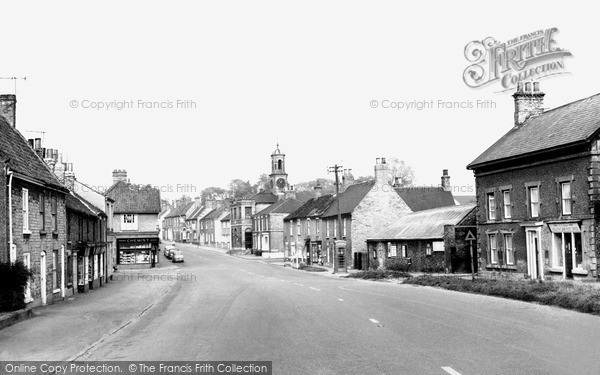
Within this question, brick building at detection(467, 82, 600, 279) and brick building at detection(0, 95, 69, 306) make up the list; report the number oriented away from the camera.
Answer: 0

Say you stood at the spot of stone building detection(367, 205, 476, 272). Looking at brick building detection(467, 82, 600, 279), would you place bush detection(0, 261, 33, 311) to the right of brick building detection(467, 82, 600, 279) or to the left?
right

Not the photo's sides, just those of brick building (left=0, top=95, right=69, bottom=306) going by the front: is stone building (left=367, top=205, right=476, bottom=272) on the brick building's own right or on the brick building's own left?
on the brick building's own left

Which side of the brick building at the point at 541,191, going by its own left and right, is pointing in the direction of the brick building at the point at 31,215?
front

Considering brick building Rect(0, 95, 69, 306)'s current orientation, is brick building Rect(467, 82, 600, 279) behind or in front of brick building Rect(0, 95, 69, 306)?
in front

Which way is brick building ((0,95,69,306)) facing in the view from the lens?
facing the viewer and to the right of the viewer

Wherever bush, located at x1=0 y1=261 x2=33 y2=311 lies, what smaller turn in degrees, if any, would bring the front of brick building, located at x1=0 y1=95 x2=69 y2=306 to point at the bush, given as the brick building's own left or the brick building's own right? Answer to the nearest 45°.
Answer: approximately 45° to the brick building's own right

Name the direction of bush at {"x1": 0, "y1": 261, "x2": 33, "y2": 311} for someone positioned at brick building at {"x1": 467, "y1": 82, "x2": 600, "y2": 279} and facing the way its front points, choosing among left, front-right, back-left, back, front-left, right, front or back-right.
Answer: front

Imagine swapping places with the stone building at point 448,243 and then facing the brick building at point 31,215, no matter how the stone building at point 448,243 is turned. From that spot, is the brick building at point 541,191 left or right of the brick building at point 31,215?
left
